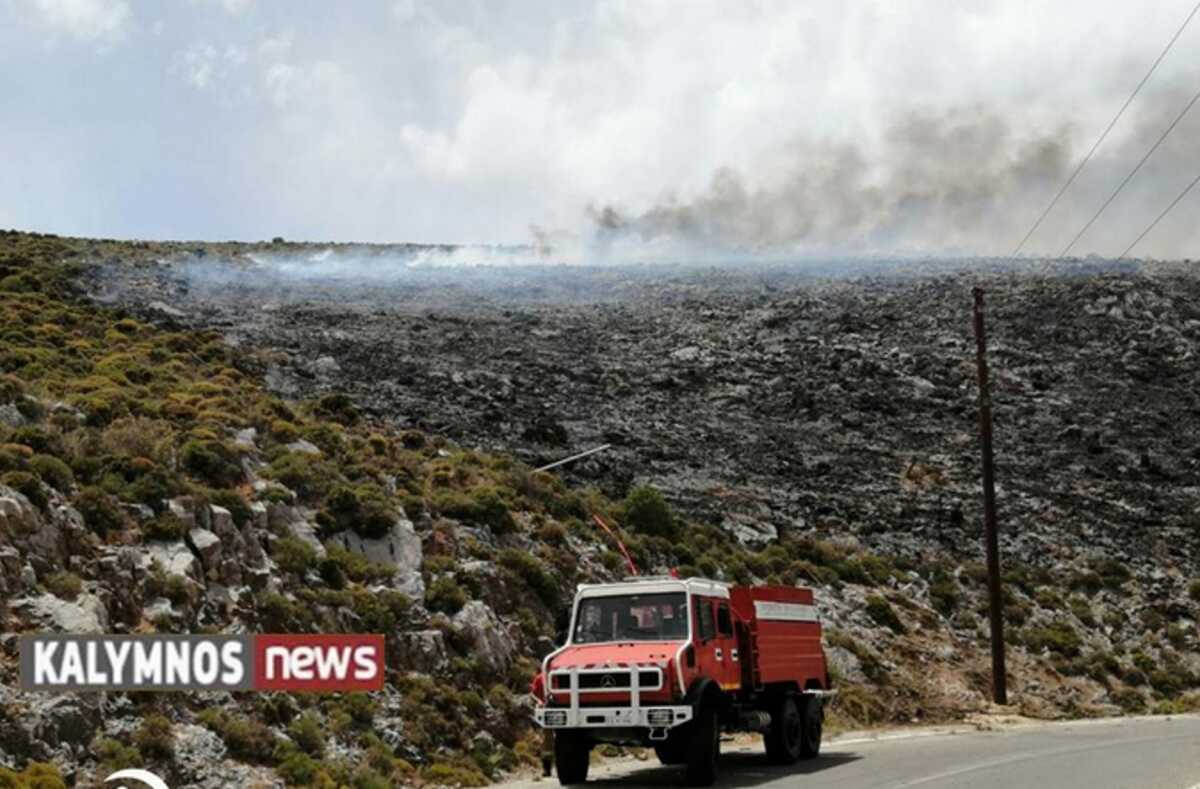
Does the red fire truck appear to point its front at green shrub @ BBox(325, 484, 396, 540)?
no

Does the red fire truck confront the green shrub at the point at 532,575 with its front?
no

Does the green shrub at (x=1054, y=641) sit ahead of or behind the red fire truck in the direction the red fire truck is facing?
behind

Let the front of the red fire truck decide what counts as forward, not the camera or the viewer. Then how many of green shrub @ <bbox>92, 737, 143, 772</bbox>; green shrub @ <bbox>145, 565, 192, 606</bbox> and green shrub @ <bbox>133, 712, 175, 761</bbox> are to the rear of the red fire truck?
0

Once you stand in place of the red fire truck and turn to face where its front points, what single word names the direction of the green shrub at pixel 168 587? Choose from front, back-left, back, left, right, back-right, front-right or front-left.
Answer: front-right

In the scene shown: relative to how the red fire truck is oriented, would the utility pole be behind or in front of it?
behind

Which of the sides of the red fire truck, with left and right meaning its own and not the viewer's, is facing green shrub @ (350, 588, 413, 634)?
right

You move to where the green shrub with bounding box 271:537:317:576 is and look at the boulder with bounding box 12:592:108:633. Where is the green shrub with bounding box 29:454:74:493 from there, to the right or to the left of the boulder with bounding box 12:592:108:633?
right

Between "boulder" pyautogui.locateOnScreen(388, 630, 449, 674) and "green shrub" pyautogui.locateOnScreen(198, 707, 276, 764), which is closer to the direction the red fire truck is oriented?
the green shrub

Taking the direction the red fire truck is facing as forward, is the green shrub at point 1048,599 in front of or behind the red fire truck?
behind

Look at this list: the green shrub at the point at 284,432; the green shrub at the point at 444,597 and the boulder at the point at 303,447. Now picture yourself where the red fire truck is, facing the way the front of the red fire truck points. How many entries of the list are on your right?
3

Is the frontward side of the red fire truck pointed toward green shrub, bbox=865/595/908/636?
no

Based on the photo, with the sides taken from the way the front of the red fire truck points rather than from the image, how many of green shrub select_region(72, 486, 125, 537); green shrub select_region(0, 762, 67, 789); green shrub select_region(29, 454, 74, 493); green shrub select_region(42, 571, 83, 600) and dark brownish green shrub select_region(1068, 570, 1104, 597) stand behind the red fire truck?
1

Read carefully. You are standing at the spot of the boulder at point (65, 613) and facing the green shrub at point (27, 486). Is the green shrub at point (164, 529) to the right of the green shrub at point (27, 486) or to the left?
right

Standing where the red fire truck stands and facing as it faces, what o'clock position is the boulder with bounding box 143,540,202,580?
The boulder is roughly at 2 o'clock from the red fire truck.

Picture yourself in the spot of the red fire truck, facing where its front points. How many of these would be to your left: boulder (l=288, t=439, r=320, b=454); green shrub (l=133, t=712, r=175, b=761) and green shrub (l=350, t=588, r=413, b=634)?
0

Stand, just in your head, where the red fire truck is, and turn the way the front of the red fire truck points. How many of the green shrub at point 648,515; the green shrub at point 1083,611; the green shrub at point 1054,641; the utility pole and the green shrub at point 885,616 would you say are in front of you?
0

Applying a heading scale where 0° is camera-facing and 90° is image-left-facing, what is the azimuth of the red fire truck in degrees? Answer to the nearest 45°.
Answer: approximately 45°

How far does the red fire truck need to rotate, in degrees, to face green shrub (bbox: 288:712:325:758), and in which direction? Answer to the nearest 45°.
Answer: approximately 45° to its right

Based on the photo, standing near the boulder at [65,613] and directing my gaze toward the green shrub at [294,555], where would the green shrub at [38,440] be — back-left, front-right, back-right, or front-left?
front-left
